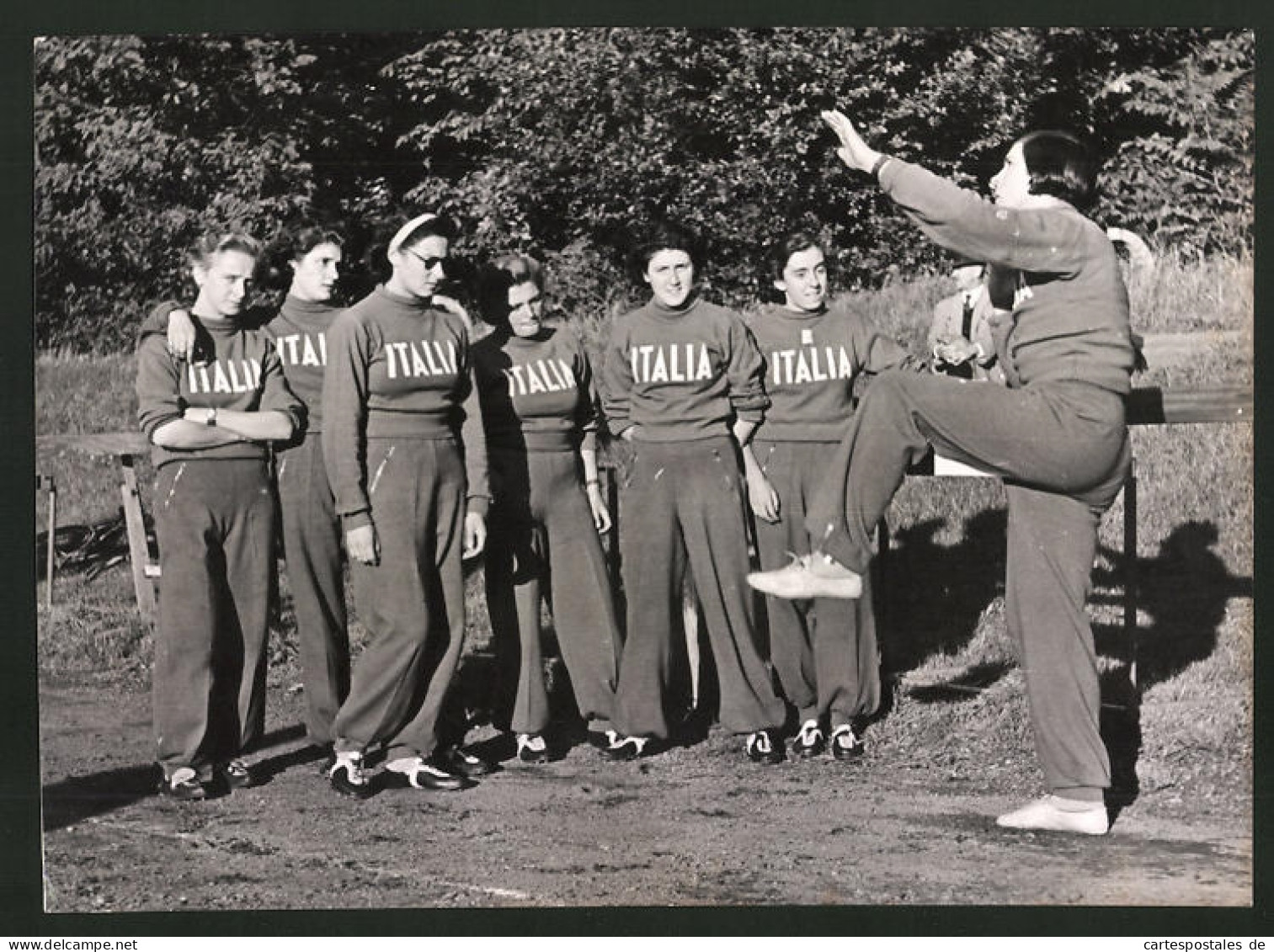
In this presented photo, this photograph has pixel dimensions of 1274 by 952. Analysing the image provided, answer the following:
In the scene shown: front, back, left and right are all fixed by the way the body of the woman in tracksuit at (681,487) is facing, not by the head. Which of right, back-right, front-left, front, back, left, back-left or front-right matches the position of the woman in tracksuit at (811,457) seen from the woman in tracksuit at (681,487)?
left

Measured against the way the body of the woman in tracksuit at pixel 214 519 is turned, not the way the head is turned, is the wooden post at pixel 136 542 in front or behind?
behind

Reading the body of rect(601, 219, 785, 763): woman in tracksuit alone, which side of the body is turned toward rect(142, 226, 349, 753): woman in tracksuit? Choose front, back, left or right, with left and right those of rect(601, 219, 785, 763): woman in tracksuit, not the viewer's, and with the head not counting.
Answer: right

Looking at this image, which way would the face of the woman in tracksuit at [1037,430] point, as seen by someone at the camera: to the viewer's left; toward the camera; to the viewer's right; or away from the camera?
to the viewer's left

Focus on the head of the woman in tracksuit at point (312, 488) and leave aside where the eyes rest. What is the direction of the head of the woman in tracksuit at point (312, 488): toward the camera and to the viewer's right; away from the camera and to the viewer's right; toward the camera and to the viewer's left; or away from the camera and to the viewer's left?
toward the camera and to the viewer's right

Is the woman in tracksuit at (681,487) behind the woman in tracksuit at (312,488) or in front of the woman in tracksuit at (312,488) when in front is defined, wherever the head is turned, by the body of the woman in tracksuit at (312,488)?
in front

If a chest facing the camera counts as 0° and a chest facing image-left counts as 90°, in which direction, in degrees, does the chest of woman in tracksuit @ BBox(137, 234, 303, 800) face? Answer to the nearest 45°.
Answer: approximately 315°

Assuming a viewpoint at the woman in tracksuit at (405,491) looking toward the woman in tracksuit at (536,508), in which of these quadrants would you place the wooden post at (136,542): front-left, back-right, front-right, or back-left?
back-left

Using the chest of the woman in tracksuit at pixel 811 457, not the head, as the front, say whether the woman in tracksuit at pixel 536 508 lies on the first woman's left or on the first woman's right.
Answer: on the first woman's right

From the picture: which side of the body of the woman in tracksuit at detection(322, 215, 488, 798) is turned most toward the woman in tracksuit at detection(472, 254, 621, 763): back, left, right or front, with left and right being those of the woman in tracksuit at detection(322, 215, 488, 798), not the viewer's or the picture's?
left
